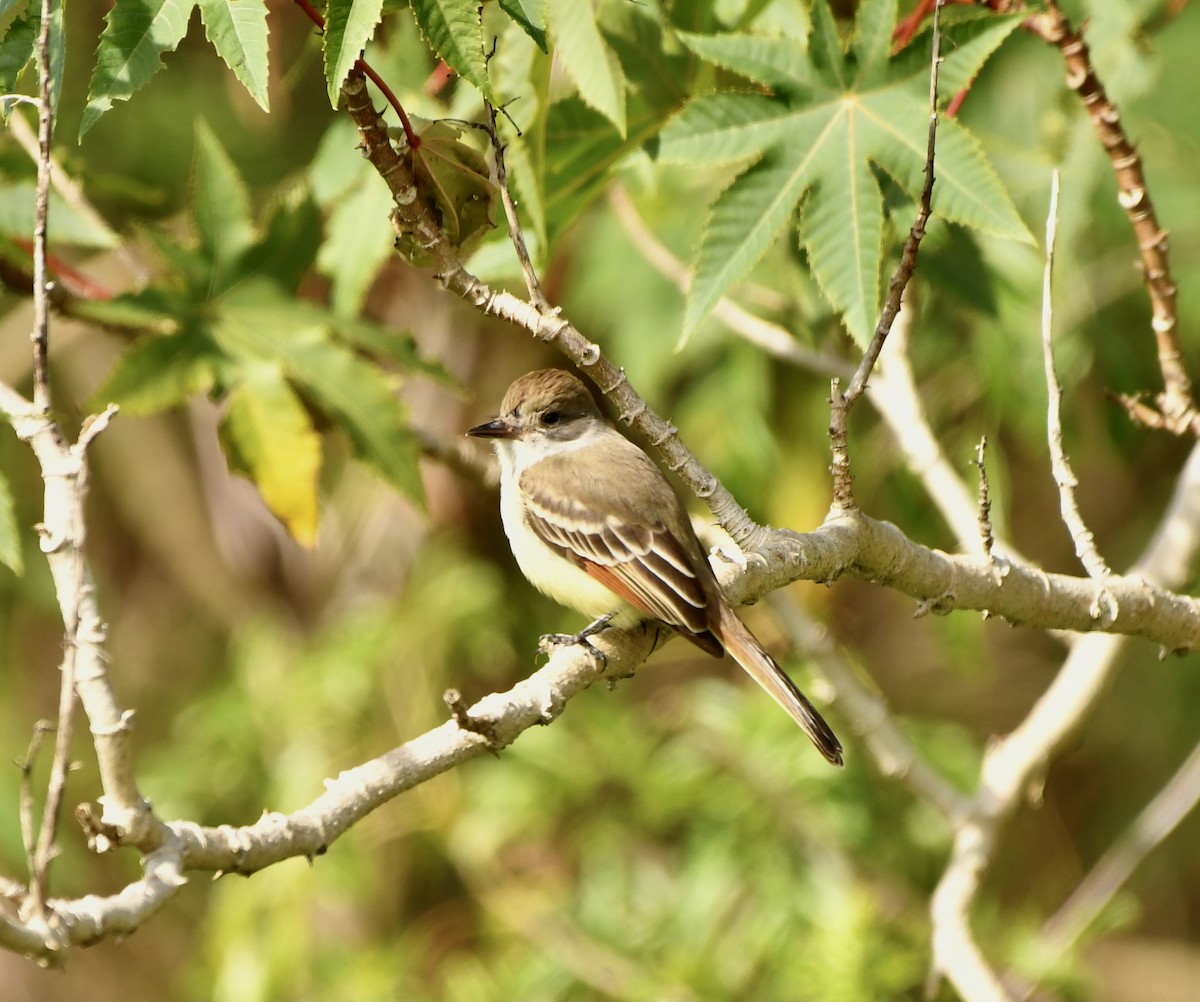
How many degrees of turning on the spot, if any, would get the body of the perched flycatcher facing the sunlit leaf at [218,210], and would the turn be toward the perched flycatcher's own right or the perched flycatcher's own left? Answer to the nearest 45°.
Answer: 0° — it already faces it

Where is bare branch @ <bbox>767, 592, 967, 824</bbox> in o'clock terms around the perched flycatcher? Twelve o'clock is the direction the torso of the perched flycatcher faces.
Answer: The bare branch is roughly at 6 o'clock from the perched flycatcher.

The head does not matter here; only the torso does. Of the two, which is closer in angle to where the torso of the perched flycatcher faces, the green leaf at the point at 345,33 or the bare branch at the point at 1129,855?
the green leaf

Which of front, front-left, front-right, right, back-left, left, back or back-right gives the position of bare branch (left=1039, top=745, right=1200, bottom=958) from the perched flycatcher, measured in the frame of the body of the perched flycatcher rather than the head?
back

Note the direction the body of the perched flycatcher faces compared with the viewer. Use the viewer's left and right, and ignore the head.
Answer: facing to the left of the viewer

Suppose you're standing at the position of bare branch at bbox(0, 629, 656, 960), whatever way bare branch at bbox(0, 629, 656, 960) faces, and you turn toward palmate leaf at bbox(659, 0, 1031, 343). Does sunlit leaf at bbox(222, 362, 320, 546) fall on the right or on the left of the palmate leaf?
left
